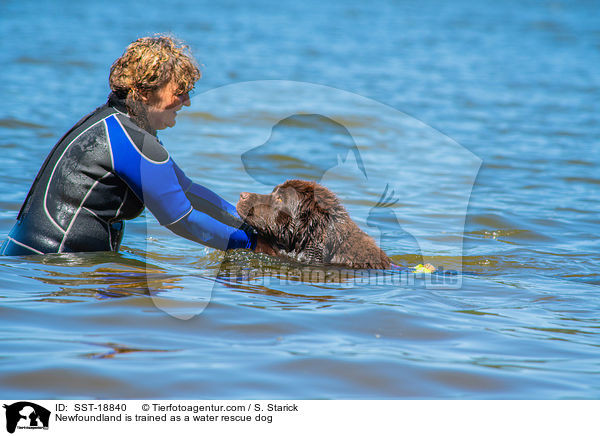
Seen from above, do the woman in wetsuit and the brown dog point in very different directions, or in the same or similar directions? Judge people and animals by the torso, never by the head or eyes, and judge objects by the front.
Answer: very different directions

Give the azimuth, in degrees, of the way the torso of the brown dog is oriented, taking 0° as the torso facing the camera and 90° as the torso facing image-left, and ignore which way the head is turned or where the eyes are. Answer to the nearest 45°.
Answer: approximately 90°

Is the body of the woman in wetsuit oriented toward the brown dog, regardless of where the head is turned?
yes

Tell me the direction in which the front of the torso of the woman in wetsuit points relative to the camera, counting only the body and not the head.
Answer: to the viewer's right

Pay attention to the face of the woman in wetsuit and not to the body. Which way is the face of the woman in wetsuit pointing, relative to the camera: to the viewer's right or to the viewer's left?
to the viewer's right

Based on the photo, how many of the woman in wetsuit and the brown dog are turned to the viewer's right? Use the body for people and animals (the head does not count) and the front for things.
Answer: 1

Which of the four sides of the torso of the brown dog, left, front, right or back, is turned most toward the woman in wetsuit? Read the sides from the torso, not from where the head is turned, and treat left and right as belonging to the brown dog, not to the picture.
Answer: front
